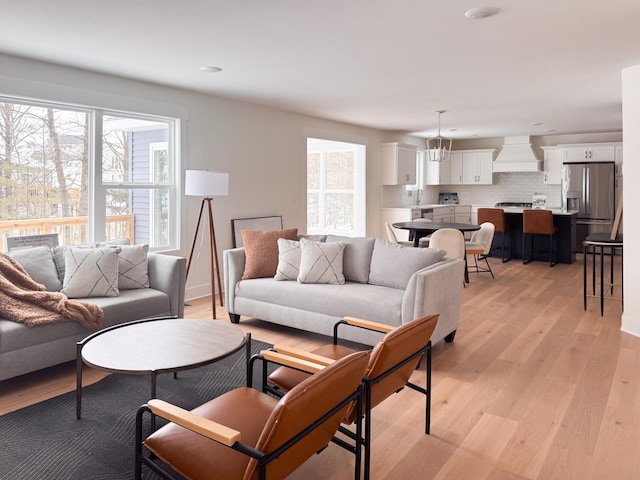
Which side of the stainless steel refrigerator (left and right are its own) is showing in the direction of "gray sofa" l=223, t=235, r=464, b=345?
front

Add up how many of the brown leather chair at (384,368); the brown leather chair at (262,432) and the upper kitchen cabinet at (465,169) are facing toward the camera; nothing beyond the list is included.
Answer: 1

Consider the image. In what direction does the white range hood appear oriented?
toward the camera

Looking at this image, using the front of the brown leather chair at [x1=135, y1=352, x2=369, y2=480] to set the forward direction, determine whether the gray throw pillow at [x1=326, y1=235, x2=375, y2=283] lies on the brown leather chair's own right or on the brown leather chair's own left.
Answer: on the brown leather chair's own right

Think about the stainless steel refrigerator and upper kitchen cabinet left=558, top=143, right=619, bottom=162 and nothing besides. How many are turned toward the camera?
2

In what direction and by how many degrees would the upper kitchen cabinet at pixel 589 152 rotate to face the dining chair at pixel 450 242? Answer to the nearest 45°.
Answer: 0° — it already faces it

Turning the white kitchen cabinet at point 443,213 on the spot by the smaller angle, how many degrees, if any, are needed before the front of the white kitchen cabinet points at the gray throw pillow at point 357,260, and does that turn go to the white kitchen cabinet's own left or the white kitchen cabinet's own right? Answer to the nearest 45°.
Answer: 0° — it already faces it

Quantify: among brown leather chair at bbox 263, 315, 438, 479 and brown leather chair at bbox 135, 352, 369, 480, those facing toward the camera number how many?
0

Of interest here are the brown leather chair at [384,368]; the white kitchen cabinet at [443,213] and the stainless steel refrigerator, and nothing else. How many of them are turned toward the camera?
2

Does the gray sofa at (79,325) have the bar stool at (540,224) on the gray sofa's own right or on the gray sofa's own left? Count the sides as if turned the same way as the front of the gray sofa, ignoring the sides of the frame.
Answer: on the gray sofa's own left

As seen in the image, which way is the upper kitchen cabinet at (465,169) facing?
toward the camera

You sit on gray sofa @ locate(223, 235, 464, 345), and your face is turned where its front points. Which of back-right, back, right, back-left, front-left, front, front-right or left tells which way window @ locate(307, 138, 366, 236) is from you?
back-right

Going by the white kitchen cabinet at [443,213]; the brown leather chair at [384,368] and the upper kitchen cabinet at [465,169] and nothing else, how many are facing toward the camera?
2

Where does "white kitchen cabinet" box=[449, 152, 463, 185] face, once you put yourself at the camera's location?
facing the viewer

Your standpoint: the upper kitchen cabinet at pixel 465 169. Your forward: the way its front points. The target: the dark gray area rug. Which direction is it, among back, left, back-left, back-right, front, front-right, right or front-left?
front
